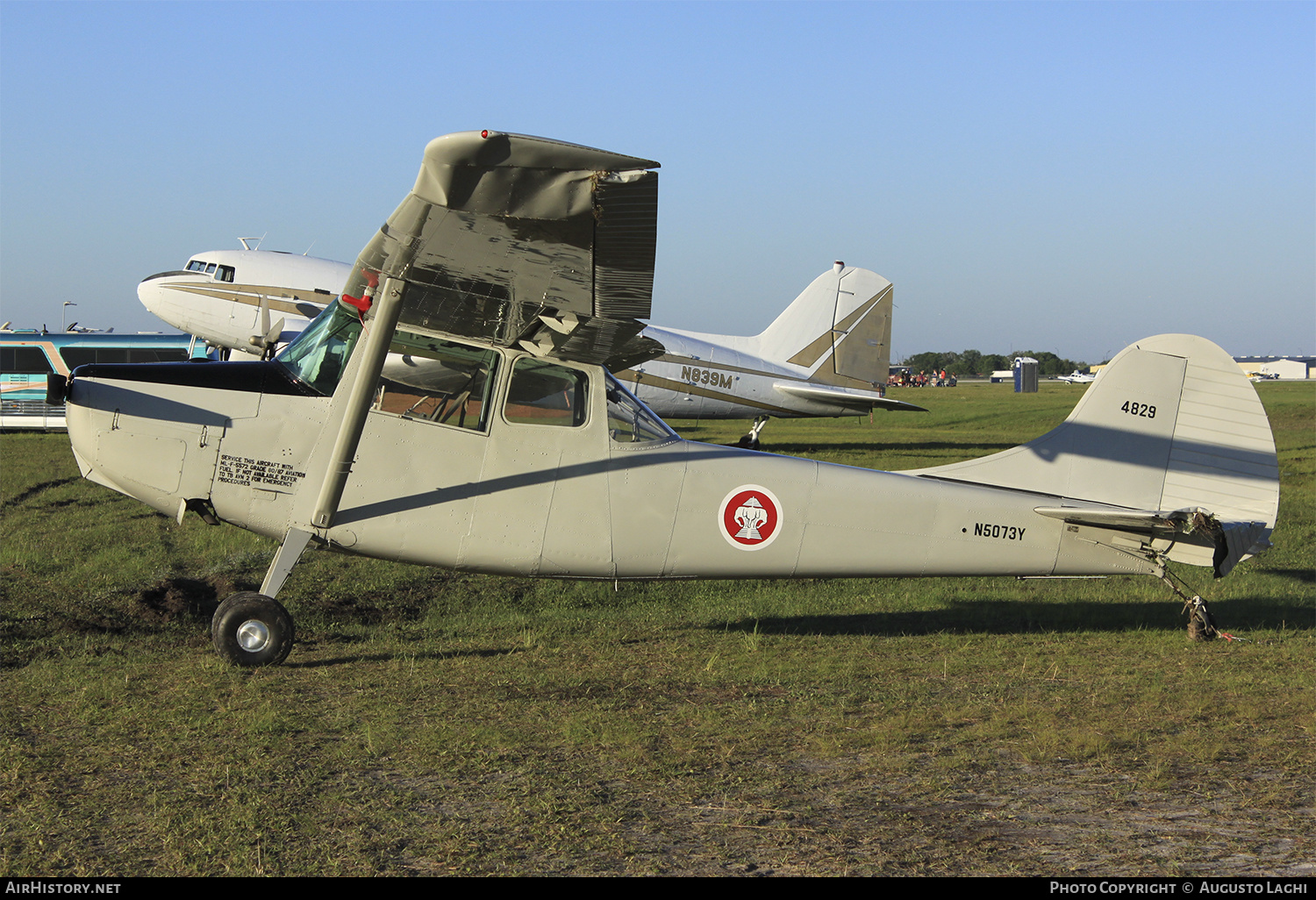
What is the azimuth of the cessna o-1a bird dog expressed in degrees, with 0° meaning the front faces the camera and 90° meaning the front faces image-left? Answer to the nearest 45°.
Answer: approximately 90°

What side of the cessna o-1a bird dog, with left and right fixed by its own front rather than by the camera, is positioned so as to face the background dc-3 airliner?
right

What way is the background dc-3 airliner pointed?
to the viewer's left

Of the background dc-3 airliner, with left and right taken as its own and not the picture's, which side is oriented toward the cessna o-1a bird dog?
left

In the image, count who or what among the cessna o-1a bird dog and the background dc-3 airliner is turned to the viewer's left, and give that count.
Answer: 2
